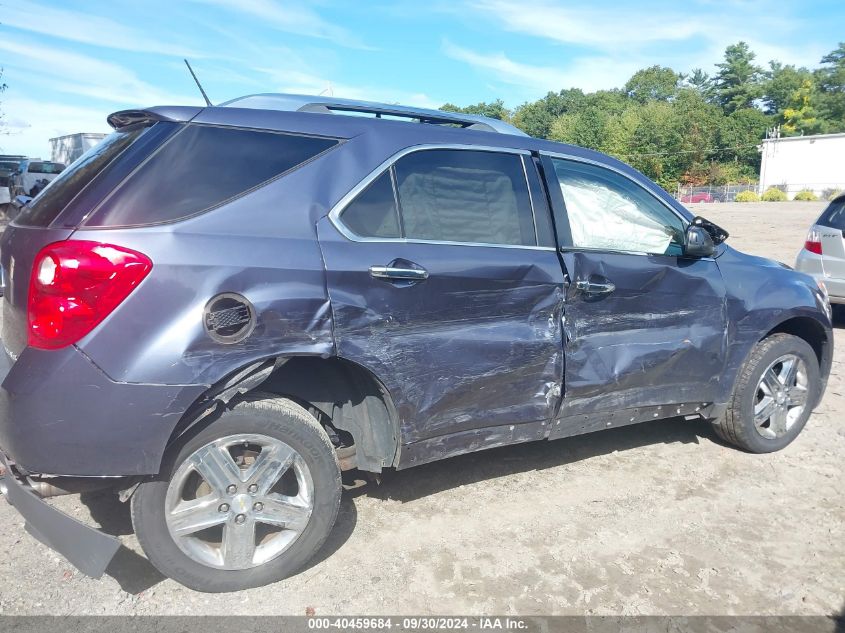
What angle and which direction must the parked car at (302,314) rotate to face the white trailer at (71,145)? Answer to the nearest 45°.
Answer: approximately 90° to its left

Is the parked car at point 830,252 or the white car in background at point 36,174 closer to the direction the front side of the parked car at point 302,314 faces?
the parked car

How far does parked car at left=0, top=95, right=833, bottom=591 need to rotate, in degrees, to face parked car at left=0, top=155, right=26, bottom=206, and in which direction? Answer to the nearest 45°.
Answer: approximately 90° to its left

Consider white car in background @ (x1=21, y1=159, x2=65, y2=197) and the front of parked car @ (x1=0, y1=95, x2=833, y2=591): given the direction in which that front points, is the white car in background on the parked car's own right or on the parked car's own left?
on the parked car's own left

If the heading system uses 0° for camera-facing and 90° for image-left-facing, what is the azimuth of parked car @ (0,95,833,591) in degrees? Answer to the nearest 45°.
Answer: approximately 225°

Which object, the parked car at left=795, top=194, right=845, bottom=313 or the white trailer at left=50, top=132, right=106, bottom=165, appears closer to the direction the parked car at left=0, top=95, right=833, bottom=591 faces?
the parked car

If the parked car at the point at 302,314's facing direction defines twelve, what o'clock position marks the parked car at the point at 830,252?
the parked car at the point at 830,252 is roughly at 12 o'clock from the parked car at the point at 302,314.
